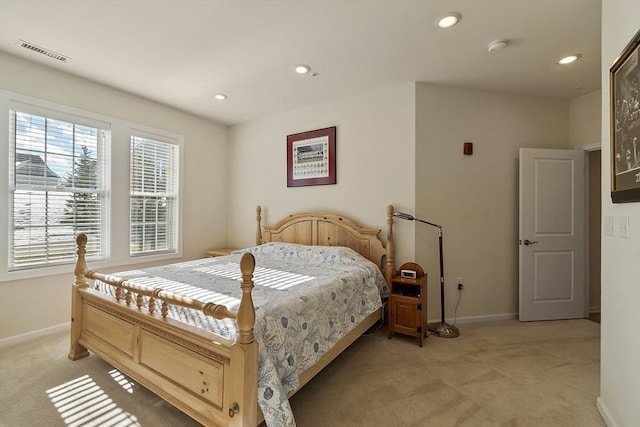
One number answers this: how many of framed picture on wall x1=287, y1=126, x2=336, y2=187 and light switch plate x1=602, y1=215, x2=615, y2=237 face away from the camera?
0

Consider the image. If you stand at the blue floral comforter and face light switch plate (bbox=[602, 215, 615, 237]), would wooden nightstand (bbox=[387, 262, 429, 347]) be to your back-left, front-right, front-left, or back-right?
front-left

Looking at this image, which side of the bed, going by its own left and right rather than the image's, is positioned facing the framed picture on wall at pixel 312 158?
back

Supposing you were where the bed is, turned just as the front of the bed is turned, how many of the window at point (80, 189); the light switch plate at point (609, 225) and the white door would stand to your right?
1

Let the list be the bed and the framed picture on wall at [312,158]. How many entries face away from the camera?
0

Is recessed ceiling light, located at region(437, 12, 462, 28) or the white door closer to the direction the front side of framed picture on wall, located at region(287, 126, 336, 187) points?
the recessed ceiling light

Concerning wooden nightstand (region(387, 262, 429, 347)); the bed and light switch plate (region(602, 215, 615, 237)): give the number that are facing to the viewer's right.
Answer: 0

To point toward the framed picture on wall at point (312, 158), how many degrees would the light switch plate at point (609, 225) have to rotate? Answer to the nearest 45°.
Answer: approximately 45° to its right

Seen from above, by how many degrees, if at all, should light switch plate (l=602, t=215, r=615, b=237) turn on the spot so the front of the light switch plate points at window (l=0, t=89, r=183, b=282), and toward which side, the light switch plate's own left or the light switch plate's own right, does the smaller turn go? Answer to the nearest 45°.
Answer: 0° — it already faces it

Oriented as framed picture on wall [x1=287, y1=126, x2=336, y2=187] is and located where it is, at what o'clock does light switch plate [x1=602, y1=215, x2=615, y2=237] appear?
The light switch plate is roughly at 9 o'clock from the framed picture on wall.

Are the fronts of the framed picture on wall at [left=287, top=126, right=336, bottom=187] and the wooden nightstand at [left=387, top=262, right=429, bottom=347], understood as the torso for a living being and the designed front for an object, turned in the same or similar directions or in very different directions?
same or similar directions

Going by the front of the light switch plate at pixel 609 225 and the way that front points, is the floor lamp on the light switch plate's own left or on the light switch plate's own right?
on the light switch plate's own right

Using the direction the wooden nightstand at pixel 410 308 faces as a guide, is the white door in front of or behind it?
behind

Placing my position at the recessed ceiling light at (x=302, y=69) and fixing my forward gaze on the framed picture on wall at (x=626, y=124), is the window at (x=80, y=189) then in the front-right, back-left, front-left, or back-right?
back-right

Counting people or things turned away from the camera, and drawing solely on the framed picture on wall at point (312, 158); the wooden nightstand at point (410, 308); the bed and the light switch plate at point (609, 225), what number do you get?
0

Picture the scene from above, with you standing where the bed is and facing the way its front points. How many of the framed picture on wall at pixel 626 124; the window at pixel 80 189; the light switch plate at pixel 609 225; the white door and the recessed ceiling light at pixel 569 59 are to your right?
1

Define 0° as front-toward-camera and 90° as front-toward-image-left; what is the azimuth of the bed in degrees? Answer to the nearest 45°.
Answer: approximately 45°

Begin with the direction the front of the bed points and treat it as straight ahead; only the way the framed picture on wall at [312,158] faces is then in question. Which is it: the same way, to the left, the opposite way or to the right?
the same way

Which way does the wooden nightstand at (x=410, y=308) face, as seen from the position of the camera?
facing the viewer and to the left of the viewer
